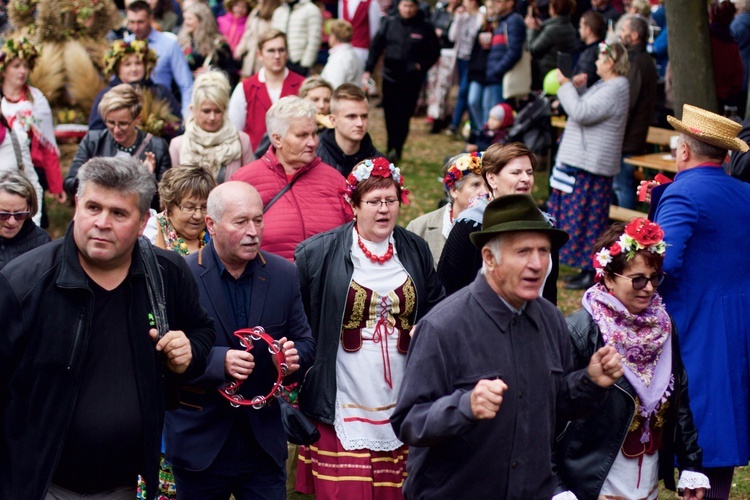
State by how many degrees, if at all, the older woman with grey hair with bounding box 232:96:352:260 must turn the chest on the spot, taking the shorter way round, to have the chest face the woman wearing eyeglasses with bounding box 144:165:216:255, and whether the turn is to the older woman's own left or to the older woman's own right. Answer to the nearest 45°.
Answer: approximately 90° to the older woman's own right

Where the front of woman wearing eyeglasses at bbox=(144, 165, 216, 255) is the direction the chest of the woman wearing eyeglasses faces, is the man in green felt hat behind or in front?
in front

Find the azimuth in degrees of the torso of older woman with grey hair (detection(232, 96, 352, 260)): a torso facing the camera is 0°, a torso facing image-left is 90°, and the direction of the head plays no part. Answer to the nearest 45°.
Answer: approximately 315°

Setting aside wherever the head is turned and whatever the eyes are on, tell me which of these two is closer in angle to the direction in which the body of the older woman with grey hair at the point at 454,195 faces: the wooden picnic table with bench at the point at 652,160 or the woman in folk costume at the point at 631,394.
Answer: the woman in folk costume

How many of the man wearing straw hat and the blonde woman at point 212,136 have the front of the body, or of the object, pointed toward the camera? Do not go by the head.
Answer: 1

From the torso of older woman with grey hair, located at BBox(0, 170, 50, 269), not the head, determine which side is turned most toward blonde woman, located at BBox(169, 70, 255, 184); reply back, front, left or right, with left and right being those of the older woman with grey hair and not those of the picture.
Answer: back

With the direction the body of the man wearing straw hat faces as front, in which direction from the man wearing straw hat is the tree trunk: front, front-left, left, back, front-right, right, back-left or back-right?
front-right

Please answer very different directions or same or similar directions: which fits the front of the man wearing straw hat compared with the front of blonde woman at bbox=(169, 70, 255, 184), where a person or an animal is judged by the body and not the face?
very different directions

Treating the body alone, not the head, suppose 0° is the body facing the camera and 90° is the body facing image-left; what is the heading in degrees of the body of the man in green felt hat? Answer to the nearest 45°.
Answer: approximately 315°

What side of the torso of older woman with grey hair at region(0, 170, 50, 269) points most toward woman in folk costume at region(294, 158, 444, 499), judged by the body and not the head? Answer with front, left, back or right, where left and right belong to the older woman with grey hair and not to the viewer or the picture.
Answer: left

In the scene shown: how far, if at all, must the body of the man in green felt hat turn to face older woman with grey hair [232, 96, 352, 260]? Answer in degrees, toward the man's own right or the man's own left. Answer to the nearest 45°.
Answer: approximately 180°

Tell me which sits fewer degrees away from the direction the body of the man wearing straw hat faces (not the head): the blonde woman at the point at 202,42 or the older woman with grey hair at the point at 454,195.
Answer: the blonde woman

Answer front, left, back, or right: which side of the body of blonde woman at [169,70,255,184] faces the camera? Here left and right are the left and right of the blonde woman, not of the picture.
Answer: front
